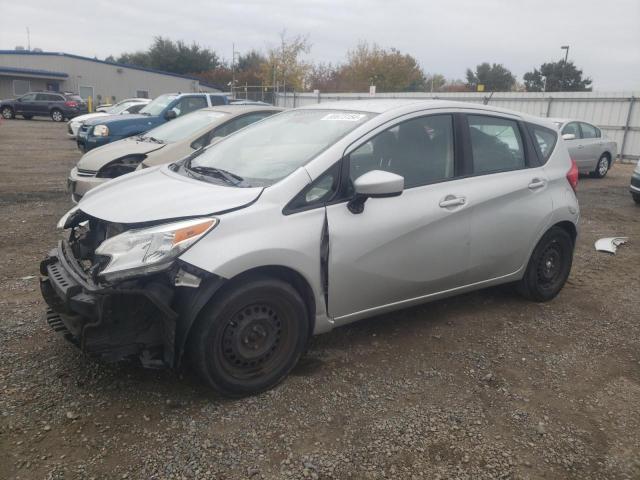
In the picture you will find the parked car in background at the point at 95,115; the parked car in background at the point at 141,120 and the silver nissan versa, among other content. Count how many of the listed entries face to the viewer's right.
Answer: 0

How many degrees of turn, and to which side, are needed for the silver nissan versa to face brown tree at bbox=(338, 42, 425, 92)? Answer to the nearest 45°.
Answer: approximately 135° to its right

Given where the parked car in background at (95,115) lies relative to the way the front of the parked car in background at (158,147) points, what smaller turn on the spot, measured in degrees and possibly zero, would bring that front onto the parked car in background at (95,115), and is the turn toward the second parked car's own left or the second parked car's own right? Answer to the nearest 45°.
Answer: approximately 135° to the second parked car's own right

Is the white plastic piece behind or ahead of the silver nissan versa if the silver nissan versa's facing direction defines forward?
behind

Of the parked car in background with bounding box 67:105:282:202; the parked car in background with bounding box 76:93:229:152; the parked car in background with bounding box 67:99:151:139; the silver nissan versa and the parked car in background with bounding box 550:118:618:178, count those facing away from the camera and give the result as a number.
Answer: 0

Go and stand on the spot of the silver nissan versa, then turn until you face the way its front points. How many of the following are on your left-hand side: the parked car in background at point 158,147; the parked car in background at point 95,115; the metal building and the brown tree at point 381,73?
0

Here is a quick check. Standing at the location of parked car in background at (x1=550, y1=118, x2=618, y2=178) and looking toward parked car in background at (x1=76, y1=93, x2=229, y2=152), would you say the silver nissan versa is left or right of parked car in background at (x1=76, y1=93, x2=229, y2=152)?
left

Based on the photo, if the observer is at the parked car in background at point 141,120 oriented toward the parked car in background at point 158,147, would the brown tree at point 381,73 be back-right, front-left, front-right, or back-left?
back-left

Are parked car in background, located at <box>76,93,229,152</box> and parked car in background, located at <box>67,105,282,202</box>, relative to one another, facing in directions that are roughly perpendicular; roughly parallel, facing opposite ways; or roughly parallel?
roughly parallel

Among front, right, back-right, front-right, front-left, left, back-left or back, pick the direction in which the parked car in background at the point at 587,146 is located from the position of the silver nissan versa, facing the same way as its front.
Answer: back

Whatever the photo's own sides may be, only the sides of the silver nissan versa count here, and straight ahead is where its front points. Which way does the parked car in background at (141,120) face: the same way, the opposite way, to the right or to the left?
the same way

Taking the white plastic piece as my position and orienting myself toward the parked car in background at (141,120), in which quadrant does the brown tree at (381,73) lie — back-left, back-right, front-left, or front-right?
front-right

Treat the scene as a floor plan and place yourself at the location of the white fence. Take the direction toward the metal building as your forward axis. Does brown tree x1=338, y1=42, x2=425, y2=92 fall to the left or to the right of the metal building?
right

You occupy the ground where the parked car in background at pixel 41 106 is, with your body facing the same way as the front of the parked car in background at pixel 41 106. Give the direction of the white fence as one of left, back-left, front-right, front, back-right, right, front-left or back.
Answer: back

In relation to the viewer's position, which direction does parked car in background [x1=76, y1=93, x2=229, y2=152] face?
facing the viewer and to the left of the viewer
